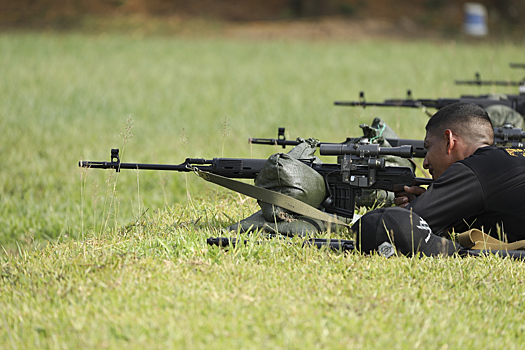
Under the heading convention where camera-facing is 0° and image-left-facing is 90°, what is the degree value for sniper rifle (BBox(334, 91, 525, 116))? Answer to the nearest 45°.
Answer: approximately 90°

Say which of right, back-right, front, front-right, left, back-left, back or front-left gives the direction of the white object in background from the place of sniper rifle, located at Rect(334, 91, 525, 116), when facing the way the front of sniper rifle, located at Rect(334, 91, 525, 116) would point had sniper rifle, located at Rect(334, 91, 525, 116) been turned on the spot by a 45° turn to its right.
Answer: front-right
